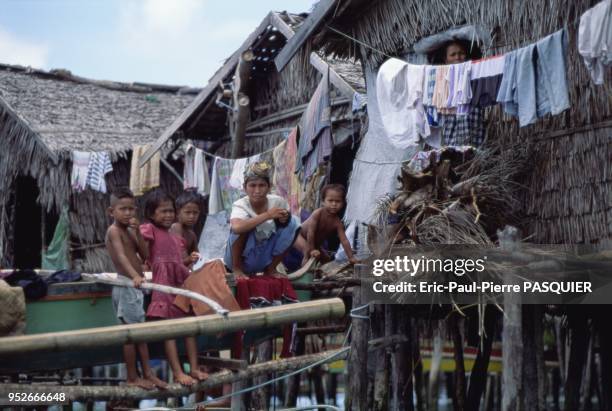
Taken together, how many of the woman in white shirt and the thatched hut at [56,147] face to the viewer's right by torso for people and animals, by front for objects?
0

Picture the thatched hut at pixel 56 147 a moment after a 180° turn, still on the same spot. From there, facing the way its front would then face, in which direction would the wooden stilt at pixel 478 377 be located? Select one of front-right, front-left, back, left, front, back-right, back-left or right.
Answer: right

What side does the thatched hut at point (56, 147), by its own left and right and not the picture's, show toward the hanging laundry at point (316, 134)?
left

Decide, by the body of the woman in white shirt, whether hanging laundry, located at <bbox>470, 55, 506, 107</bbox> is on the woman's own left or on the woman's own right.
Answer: on the woman's own left

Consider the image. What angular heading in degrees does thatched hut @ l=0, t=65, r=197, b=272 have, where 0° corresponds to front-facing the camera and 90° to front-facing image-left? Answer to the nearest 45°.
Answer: approximately 45°

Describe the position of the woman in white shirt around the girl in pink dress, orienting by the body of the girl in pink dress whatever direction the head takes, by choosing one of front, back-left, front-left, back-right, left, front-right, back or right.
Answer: left

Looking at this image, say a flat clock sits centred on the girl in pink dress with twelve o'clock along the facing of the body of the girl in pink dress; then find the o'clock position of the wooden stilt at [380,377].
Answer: The wooden stilt is roughly at 9 o'clock from the girl in pink dress.

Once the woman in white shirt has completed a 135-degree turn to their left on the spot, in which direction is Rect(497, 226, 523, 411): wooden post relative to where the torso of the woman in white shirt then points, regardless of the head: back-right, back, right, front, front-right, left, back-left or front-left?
front-right

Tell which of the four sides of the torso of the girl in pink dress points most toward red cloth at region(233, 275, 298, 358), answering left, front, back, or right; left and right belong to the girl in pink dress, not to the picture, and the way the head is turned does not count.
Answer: left

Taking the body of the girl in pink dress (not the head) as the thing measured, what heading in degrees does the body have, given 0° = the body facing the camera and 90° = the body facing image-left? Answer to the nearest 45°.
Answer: approximately 315°
